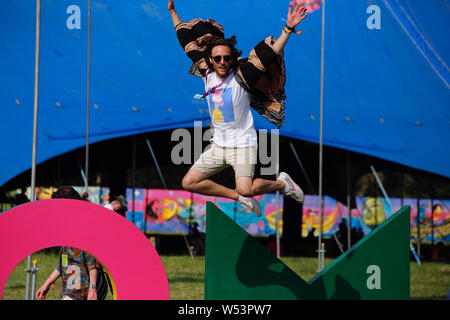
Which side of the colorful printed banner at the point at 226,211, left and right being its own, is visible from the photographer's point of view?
front

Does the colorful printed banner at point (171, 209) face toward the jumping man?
yes

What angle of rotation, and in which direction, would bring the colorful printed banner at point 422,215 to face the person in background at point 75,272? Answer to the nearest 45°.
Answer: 0° — it already faces them

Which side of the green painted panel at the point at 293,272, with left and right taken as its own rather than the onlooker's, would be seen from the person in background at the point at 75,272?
right

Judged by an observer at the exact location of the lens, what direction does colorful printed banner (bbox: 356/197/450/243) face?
facing the viewer

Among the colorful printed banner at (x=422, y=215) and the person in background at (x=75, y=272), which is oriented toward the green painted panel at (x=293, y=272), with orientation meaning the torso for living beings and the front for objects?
the colorful printed banner

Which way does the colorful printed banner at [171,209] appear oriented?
toward the camera

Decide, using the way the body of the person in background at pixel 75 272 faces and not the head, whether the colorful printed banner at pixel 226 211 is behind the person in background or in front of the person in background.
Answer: behind

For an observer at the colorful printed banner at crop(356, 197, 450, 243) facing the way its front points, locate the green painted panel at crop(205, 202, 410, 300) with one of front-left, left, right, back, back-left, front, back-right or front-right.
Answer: front
